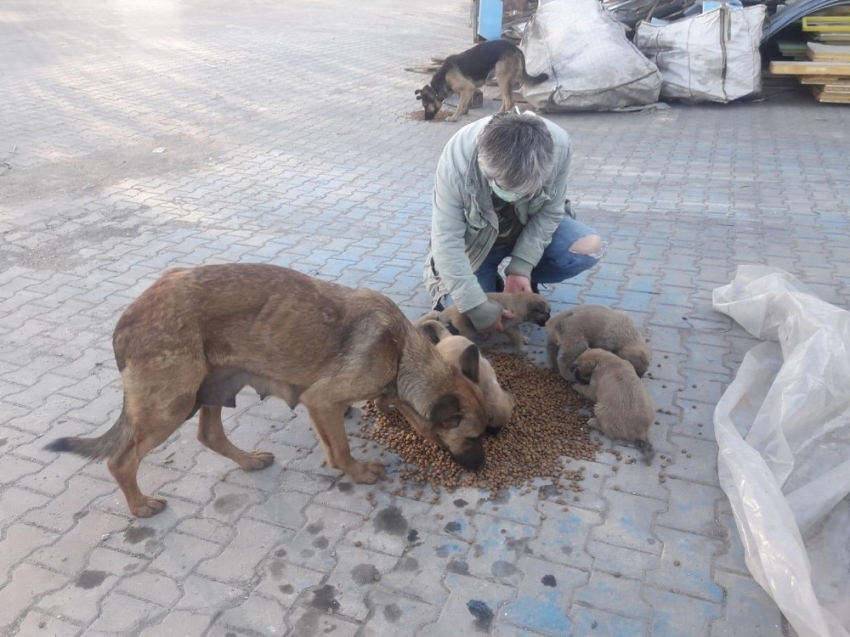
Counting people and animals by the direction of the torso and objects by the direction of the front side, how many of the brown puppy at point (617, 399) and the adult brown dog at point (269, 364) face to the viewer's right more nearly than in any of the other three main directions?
1

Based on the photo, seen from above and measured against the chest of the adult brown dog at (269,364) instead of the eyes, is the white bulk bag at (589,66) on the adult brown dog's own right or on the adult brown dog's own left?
on the adult brown dog's own left

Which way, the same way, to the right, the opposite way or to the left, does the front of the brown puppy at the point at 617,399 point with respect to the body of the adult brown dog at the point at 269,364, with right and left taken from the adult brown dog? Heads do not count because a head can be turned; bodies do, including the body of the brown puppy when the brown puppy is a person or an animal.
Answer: to the left

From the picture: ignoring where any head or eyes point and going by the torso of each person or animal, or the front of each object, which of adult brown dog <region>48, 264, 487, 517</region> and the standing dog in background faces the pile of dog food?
the adult brown dog

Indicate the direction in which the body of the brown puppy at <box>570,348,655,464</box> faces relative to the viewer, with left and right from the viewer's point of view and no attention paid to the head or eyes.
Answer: facing away from the viewer and to the left of the viewer

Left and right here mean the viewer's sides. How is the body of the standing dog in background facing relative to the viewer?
facing to the left of the viewer

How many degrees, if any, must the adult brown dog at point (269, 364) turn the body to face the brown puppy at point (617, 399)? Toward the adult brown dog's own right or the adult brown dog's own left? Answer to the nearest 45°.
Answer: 0° — it already faces it

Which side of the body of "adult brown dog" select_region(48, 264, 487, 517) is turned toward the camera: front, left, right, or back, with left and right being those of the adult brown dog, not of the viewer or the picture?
right

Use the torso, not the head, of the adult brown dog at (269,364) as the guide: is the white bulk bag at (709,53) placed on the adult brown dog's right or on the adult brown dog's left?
on the adult brown dog's left

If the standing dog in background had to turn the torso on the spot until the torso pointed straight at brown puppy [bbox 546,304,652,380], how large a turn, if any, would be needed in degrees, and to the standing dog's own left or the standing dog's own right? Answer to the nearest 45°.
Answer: approximately 90° to the standing dog's own left

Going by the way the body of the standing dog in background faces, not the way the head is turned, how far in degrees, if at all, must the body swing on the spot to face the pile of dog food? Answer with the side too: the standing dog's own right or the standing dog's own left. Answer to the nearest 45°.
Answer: approximately 90° to the standing dog's own left

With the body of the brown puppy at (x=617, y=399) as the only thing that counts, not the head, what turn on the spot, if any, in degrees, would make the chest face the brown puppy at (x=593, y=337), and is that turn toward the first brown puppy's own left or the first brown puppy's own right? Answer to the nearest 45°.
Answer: approximately 45° to the first brown puppy's own right
